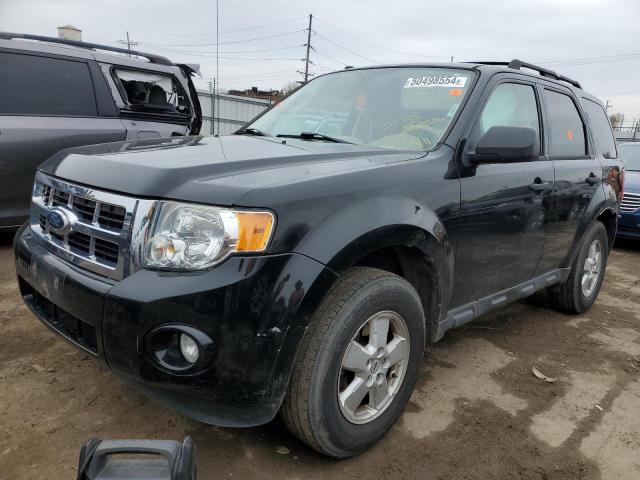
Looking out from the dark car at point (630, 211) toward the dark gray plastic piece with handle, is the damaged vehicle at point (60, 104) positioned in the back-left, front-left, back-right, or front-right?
front-right

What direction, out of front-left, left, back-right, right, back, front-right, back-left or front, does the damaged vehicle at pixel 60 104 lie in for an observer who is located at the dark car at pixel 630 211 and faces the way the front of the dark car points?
front-right

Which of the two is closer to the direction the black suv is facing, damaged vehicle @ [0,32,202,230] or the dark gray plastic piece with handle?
the dark gray plastic piece with handle

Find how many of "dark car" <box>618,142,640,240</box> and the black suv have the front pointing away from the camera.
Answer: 0

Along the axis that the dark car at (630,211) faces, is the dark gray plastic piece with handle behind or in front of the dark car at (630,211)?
in front

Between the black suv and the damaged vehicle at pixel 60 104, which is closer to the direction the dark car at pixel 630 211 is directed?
the black suv

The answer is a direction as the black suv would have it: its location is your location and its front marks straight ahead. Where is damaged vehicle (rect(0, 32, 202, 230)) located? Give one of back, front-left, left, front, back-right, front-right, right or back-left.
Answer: right

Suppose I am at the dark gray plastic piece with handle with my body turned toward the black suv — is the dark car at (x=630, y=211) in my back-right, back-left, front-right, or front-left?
front-right

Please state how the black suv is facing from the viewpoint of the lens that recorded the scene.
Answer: facing the viewer and to the left of the viewer

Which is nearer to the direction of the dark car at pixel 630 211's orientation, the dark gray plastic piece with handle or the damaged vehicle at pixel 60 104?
the dark gray plastic piece with handle

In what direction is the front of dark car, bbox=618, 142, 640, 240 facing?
toward the camera

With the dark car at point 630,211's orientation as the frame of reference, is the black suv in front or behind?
in front

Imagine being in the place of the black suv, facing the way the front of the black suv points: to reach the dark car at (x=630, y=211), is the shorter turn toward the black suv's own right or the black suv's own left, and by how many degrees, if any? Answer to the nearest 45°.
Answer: approximately 180°

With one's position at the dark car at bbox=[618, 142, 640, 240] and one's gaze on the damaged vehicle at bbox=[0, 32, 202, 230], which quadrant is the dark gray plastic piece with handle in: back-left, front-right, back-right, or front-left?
front-left

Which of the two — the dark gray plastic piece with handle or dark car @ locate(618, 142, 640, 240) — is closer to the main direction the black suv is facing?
the dark gray plastic piece with handle

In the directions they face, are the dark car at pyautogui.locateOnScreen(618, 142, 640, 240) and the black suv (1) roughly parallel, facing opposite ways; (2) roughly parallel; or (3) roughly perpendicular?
roughly parallel
